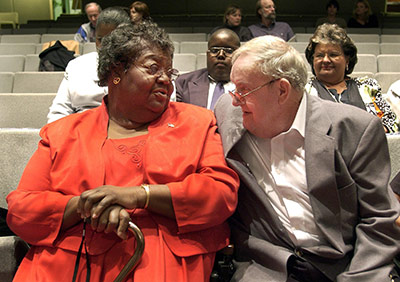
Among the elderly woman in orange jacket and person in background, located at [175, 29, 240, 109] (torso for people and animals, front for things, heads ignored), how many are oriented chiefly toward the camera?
2

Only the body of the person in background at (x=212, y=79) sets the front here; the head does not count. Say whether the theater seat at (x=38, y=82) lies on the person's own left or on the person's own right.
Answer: on the person's own right

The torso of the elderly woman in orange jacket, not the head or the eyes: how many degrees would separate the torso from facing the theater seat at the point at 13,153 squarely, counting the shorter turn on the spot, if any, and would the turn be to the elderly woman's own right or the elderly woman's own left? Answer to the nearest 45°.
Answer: approximately 135° to the elderly woman's own right

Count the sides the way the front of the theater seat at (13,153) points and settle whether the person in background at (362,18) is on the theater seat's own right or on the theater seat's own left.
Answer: on the theater seat's own left

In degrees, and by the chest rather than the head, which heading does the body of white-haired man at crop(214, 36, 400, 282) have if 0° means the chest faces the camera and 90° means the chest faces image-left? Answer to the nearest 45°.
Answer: approximately 45°

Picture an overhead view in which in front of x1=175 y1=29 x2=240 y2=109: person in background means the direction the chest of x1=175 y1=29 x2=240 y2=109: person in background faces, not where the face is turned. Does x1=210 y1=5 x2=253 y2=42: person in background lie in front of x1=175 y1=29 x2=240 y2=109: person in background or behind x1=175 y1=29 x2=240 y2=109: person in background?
behind

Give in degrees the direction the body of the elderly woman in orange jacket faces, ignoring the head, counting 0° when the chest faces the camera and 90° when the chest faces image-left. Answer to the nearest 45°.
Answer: approximately 0°

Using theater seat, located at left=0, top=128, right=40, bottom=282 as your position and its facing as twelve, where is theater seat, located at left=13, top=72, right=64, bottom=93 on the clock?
theater seat, located at left=13, top=72, right=64, bottom=93 is roughly at 6 o'clock from theater seat, located at left=0, top=128, right=40, bottom=282.

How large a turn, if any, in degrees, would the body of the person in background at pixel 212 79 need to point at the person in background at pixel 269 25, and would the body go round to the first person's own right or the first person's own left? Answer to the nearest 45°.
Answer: approximately 180°

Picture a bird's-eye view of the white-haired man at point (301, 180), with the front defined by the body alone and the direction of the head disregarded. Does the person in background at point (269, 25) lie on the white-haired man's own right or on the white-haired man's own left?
on the white-haired man's own right

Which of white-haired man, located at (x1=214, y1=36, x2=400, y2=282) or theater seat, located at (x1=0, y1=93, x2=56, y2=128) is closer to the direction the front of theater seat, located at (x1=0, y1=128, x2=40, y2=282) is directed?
the white-haired man

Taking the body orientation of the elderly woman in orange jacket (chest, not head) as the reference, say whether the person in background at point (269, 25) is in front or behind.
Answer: behind

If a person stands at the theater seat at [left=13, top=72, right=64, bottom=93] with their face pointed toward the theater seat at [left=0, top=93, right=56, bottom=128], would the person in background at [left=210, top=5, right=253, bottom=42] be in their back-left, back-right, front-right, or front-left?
back-left
